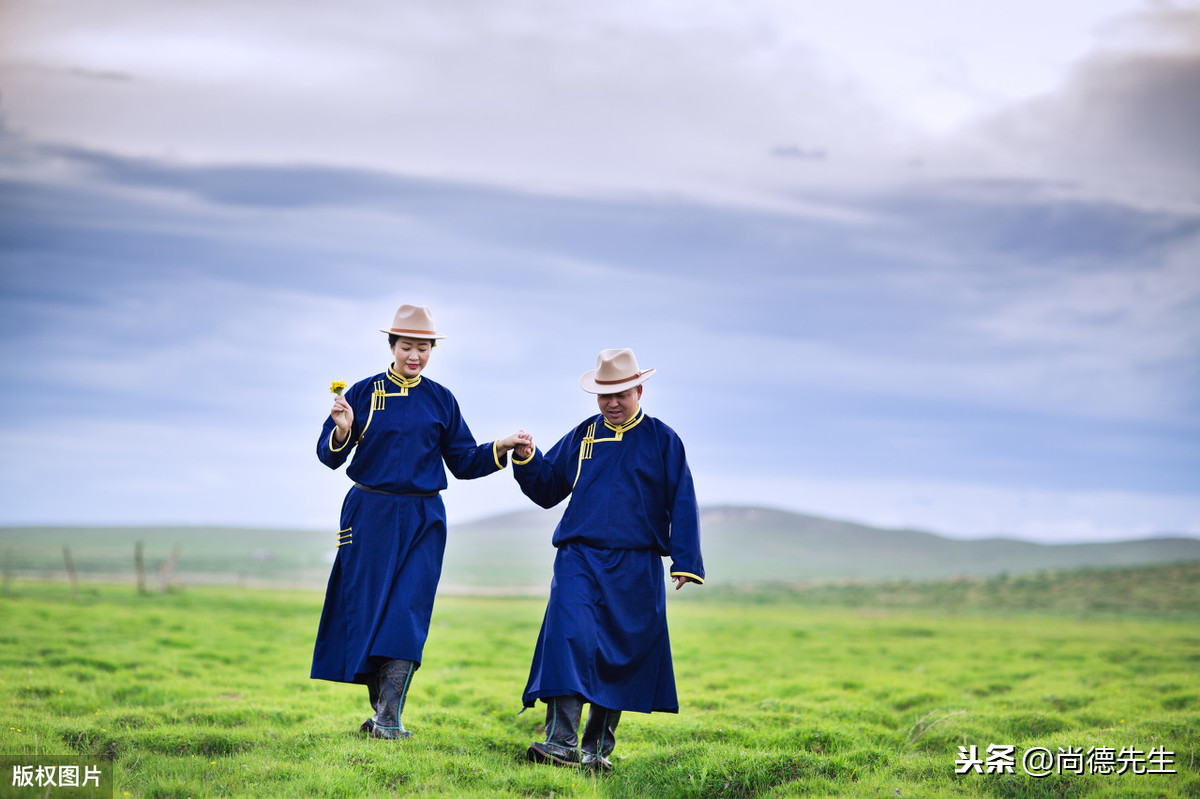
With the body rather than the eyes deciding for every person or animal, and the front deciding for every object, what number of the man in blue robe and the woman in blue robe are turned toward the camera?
2

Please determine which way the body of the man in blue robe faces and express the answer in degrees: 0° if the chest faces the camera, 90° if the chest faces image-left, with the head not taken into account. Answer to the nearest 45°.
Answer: approximately 0°

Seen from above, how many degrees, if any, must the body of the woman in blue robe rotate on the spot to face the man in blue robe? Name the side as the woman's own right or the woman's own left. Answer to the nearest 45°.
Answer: approximately 90° to the woman's own left

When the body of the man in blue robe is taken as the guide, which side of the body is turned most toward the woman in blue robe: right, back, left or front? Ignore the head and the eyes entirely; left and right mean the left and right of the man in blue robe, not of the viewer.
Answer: right

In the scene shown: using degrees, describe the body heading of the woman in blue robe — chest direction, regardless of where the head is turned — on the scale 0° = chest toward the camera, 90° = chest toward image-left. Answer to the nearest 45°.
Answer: approximately 0°
